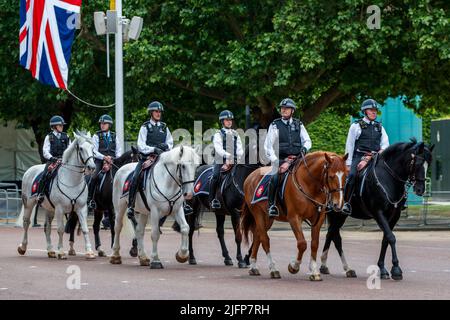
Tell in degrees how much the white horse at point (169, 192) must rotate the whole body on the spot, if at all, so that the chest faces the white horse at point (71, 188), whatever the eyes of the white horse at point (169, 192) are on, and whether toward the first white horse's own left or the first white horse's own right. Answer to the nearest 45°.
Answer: approximately 180°

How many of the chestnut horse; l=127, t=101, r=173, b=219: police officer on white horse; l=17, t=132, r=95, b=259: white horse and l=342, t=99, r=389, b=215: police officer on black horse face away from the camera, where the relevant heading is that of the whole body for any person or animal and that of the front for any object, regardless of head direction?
0

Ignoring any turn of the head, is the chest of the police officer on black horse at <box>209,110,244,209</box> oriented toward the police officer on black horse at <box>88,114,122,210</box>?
no

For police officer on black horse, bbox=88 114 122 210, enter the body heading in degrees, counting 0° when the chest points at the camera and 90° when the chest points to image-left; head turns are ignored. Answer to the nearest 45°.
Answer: approximately 315°

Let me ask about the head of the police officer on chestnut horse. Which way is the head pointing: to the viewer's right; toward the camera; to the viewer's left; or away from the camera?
toward the camera

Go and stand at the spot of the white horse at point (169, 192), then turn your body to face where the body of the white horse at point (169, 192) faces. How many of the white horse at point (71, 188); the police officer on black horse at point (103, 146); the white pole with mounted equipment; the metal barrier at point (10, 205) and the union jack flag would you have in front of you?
0

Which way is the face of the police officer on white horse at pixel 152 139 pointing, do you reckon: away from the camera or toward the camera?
toward the camera

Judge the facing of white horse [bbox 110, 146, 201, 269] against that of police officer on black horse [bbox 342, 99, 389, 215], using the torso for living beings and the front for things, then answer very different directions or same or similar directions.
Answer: same or similar directions

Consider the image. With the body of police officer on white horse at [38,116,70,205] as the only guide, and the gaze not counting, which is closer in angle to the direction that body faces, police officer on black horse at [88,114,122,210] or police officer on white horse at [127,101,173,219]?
the police officer on white horse

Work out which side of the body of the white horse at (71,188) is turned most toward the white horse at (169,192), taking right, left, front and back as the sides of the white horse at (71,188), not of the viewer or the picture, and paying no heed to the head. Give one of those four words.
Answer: front

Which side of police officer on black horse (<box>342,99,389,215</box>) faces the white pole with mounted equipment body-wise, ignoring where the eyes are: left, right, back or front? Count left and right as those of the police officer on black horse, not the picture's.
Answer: back

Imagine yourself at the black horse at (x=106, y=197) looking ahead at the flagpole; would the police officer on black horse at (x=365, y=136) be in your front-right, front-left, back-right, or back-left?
back-right

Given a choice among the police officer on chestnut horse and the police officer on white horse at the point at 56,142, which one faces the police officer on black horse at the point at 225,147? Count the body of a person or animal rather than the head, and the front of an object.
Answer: the police officer on white horse

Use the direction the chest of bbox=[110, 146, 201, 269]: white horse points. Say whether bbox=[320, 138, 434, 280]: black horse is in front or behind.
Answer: in front

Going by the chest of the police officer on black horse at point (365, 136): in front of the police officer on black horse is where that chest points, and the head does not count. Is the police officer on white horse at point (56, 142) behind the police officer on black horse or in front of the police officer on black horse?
behind

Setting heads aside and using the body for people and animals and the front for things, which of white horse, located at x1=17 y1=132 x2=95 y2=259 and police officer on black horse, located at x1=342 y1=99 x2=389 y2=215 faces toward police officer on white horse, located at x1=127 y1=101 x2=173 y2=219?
the white horse

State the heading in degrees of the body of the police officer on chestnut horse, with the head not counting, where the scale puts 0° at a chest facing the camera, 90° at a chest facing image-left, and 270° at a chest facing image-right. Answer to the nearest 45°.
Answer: approximately 315°

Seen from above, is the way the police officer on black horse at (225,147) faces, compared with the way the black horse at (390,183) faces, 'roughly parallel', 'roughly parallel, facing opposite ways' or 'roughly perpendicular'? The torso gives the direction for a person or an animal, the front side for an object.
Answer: roughly parallel

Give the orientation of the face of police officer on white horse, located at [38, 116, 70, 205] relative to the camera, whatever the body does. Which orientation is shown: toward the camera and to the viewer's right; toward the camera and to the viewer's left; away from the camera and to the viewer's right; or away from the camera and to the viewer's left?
toward the camera and to the viewer's right
